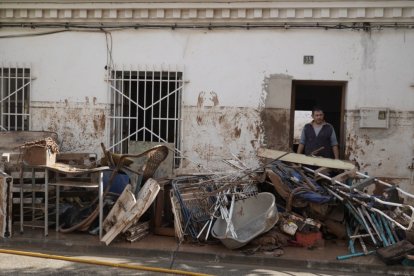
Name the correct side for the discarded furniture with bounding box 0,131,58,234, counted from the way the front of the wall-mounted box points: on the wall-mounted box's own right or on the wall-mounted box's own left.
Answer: on the wall-mounted box's own right

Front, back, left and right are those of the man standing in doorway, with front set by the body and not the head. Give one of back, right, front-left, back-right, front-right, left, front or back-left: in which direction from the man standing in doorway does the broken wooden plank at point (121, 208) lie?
front-right

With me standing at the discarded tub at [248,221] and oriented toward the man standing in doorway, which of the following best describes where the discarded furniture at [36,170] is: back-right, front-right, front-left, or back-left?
back-left

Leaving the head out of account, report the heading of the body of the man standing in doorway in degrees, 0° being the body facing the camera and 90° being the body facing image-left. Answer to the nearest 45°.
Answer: approximately 0°

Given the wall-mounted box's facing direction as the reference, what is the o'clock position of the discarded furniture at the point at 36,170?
The discarded furniture is roughly at 2 o'clock from the wall-mounted box.

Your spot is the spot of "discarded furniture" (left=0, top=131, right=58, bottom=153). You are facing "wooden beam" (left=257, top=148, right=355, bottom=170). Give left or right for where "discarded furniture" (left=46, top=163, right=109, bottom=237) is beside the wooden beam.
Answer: right

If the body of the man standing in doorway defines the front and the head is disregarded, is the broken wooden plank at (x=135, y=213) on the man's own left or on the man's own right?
on the man's own right

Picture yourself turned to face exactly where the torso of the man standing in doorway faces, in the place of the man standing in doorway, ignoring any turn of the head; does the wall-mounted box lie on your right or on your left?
on your left

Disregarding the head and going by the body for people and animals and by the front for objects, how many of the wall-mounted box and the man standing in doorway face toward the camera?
2
